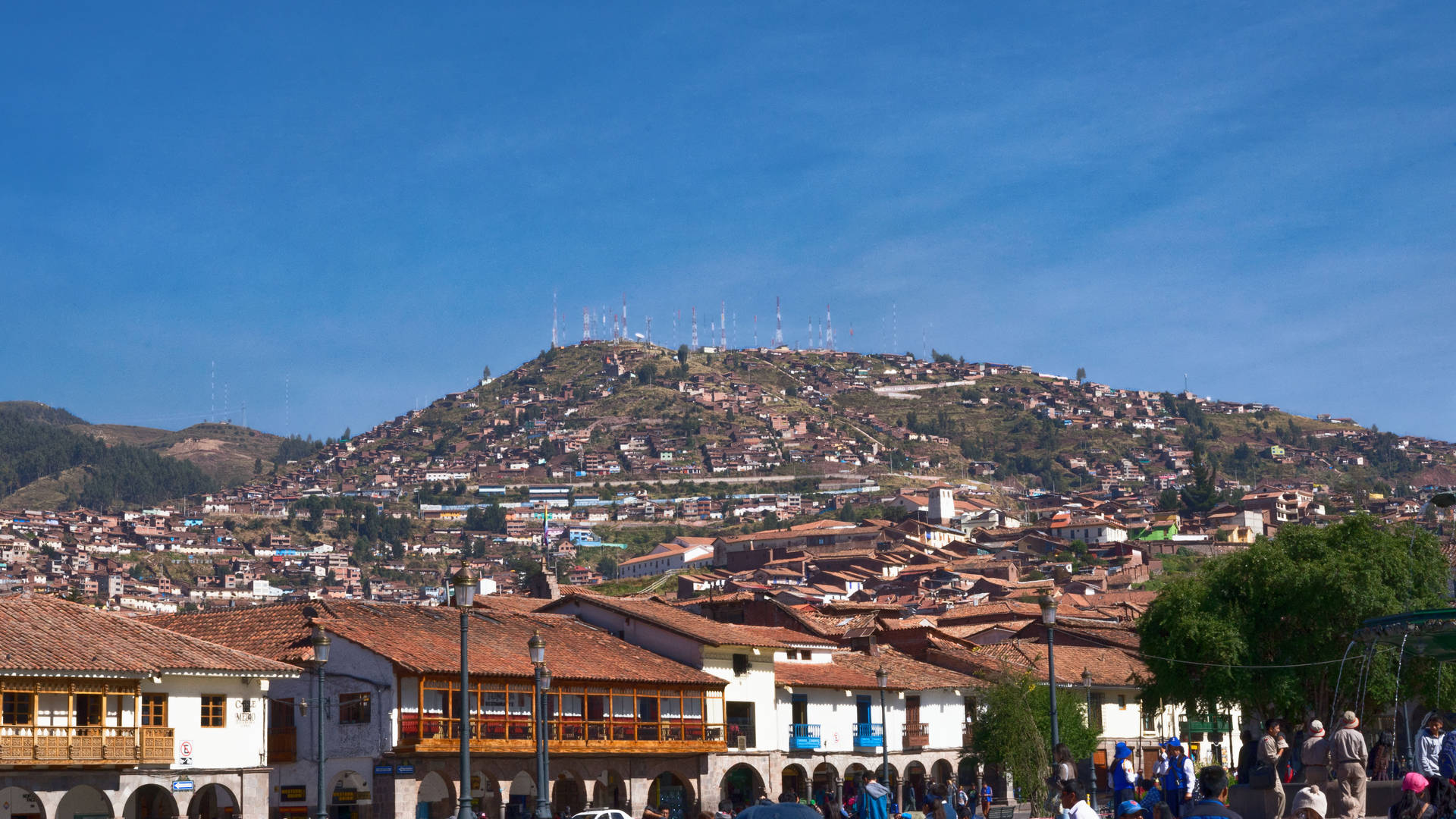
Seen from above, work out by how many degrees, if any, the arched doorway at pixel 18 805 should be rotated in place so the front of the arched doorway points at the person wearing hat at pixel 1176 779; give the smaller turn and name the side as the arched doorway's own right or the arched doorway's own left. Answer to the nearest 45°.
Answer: approximately 45° to the arched doorway's own left

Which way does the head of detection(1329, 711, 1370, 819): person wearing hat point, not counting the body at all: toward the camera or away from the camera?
away from the camera

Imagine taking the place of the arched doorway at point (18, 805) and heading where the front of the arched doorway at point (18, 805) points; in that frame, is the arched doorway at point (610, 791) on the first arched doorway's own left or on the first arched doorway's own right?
on the first arched doorway's own left

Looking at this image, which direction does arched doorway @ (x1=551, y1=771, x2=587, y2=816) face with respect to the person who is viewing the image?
facing the viewer

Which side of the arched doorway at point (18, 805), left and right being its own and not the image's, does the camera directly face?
front

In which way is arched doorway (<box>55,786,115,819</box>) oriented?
toward the camera

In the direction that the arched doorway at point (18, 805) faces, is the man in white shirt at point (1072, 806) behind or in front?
in front

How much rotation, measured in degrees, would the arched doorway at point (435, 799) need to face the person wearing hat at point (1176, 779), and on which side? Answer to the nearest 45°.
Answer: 0° — it already faces them

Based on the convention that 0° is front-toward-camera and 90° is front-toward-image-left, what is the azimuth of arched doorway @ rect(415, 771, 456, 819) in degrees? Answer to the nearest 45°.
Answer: approximately 0°

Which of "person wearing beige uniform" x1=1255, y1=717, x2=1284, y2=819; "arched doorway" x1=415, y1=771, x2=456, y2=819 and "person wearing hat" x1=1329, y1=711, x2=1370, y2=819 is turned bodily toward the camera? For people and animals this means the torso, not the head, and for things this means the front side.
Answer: the arched doorway
